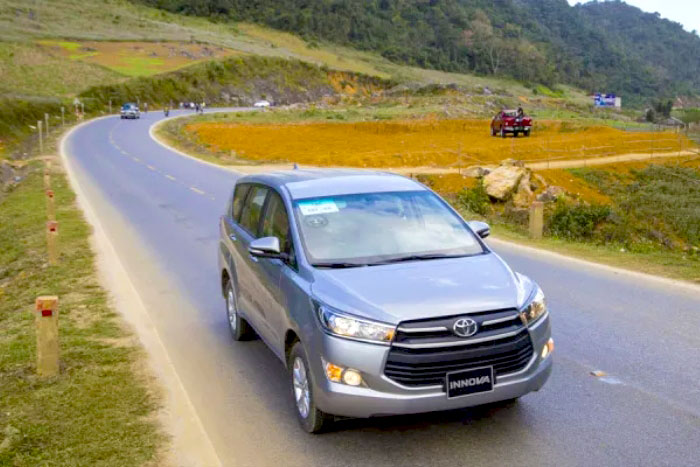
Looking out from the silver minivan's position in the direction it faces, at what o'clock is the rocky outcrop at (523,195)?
The rocky outcrop is roughly at 8 o'clock from the silver minivan.

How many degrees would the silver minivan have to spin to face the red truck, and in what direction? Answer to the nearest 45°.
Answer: approximately 135° to its left

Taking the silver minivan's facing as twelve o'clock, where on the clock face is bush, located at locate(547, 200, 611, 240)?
The bush is roughly at 8 o'clock from the silver minivan.

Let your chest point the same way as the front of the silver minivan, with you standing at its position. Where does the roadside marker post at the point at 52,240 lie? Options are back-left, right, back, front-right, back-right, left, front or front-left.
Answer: back

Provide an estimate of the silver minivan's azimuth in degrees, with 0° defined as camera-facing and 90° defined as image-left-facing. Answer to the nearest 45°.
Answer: approximately 315°

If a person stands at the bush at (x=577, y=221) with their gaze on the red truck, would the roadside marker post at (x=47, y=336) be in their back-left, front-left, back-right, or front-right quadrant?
back-left

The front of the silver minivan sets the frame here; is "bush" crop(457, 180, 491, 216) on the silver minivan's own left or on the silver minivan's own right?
on the silver minivan's own left

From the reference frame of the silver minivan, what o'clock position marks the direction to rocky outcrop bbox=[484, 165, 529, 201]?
The rocky outcrop is roughly at 8 o'clock from the silver minivan.

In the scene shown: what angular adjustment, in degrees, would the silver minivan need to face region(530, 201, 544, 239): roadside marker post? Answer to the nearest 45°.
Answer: approximately 135° to its left

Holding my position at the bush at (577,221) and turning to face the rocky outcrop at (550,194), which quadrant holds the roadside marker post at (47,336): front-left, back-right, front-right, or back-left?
back-left

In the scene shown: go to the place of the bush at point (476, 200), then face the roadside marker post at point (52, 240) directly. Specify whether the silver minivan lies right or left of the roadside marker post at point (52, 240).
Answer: left
